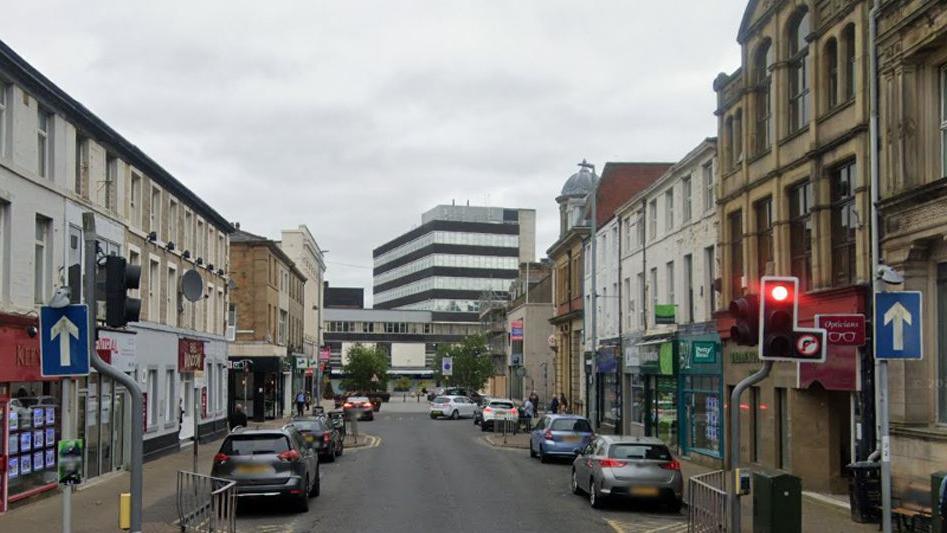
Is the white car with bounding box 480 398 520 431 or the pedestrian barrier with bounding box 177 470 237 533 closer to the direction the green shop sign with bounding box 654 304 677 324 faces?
the pedestrian barrier

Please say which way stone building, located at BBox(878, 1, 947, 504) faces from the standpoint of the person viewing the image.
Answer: facing the viewer and to the left of the viewer

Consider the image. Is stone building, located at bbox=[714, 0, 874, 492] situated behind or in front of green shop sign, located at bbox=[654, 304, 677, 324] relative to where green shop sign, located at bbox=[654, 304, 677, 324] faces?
in front

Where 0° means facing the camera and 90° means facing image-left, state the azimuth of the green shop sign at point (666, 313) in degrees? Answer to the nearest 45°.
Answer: approximately 0°

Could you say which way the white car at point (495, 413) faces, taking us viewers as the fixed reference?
facing away from the viewer

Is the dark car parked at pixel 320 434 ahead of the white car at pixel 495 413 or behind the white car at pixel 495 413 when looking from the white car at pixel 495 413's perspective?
behind

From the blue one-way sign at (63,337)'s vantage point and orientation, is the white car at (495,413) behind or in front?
behind
